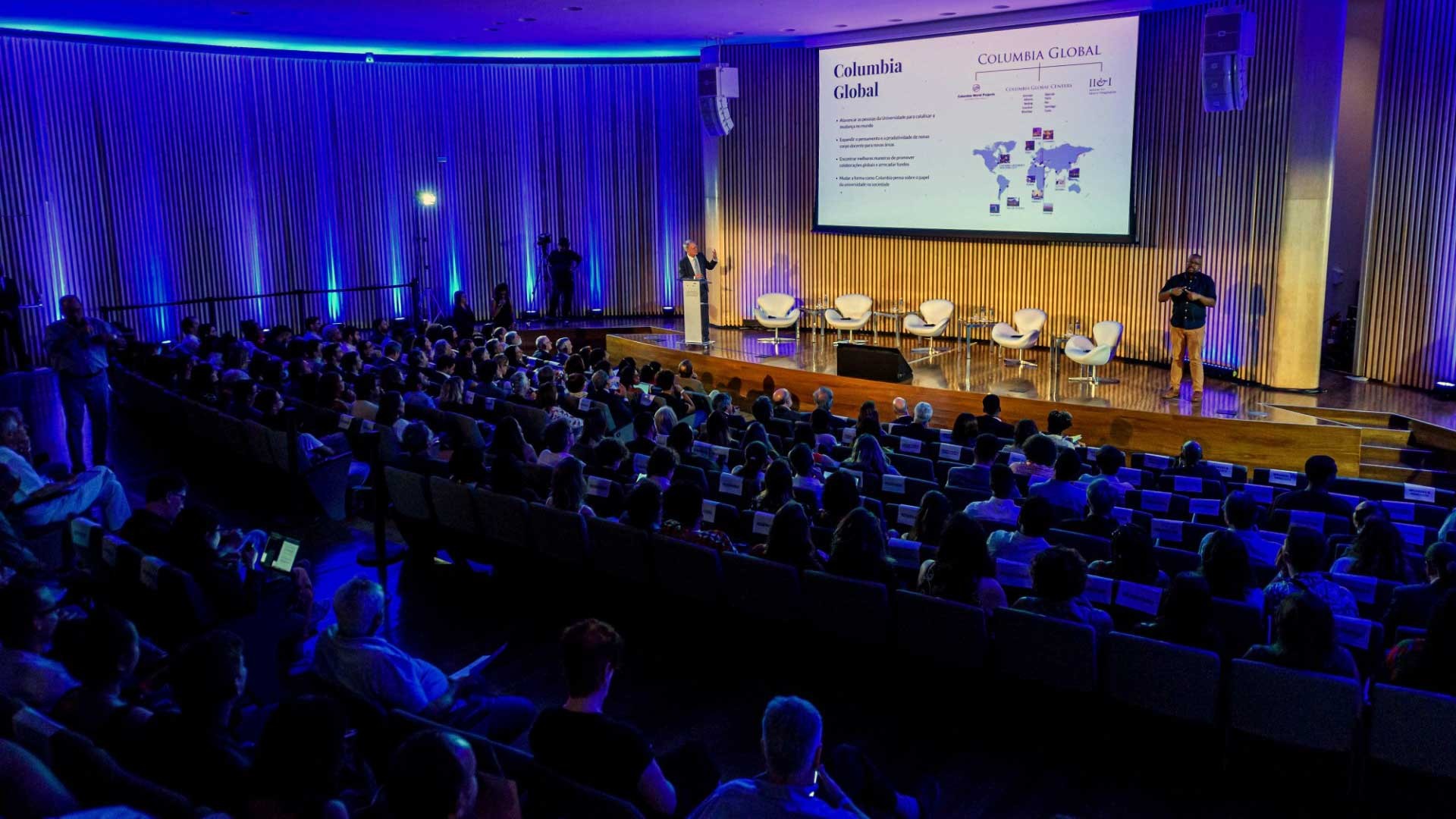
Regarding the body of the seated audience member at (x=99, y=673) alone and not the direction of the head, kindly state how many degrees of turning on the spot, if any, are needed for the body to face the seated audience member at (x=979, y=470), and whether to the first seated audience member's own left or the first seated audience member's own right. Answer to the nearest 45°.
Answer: approximately 45° to the first seated audience member's own right

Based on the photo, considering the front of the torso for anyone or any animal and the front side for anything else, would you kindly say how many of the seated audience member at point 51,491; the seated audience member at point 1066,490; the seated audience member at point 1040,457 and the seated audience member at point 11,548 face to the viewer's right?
2

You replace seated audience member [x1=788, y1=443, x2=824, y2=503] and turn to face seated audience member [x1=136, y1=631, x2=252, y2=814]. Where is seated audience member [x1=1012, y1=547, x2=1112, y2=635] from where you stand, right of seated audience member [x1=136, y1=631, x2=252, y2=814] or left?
left

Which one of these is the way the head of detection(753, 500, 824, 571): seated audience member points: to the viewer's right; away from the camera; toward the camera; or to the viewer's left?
away from the camera

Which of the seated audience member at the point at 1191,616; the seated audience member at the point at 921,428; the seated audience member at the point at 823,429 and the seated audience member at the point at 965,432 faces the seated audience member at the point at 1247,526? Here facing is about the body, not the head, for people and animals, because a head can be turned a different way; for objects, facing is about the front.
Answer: the seated audience member at the point at 1191,616

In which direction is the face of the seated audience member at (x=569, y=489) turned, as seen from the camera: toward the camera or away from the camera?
away from the camera

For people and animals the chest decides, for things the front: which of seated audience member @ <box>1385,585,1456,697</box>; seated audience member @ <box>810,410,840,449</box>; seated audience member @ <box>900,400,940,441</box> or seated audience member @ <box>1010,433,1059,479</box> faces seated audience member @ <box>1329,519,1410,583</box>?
seated audience member @ <box>1385,585,1456,697</box>

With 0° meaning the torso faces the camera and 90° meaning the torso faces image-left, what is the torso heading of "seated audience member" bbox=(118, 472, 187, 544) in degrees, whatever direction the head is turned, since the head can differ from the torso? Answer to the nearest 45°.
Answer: approximately 225°

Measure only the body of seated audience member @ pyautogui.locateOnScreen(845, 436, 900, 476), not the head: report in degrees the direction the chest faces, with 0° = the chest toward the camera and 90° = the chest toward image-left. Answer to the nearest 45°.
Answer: approximately 180°

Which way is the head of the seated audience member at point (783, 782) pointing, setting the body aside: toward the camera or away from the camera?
away from the camera

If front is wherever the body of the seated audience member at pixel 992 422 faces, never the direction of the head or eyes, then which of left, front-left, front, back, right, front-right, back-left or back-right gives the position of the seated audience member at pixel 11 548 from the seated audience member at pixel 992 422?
back-left
